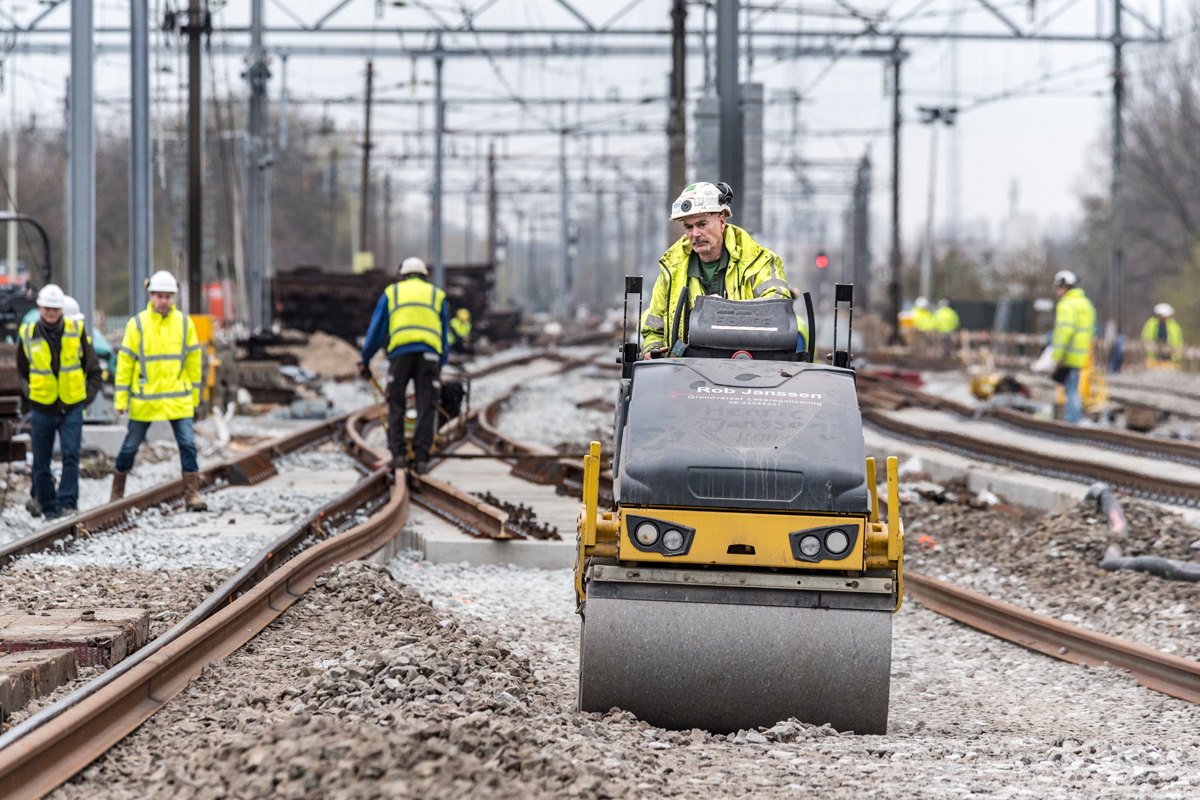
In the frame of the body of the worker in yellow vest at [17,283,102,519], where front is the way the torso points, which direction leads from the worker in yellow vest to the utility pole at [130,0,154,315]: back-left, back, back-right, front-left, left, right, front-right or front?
back

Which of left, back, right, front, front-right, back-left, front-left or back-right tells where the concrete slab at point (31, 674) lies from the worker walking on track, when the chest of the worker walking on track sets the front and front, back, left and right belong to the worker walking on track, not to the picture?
back

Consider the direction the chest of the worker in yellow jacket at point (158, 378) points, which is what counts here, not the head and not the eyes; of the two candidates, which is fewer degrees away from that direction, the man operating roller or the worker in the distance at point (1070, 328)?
the man operating roller

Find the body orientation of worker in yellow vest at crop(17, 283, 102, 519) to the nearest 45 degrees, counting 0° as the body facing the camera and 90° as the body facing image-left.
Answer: approximately 0°

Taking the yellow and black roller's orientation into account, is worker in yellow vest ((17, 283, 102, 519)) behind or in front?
behind

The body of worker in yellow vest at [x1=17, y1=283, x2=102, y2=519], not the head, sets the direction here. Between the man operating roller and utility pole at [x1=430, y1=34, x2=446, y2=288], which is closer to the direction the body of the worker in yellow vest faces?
the man operating roller

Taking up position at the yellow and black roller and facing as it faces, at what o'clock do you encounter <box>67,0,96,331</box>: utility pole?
The utility pole is roughly at 5 o'clock from the yellow and black roller.

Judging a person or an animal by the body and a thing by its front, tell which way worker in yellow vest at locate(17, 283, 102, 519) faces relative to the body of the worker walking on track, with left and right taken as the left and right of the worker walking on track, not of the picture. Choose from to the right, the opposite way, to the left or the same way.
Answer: the opposite way

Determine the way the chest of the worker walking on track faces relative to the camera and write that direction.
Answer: away from the camera

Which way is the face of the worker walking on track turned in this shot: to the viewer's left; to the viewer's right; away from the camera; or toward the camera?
away from the camera

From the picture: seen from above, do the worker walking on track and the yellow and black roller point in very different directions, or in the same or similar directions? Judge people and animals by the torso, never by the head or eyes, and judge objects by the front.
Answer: very different directions

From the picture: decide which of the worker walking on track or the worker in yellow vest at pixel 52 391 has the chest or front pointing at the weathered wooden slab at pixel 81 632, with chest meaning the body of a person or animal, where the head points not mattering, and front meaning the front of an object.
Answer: the worker in yellow vest
